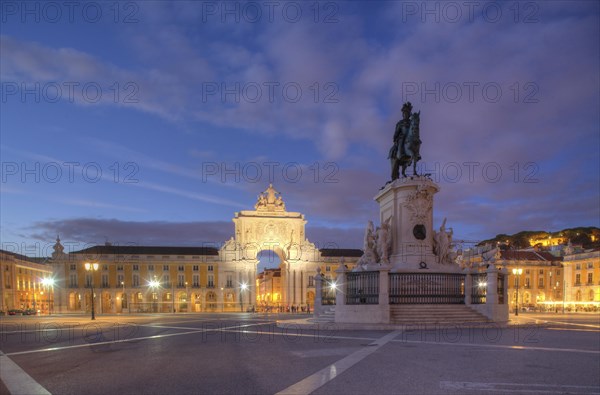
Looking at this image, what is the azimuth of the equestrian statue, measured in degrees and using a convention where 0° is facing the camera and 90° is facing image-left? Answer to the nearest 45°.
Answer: approximately 315°
